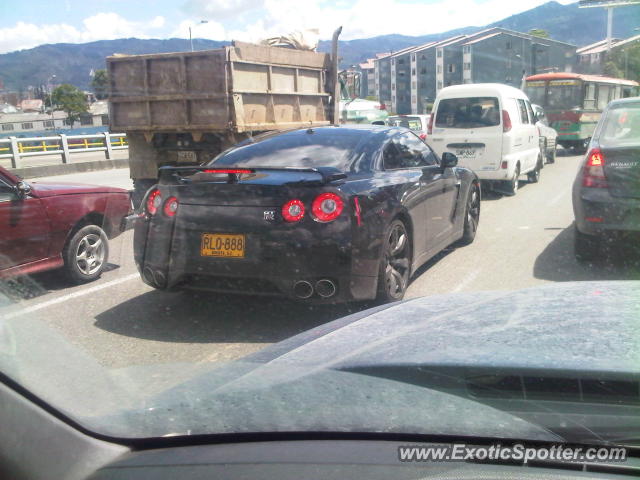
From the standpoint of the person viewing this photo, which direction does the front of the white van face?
facing away from the viewer and to the right of the viewer

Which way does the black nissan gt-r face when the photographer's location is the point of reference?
facing away from the viewer and to the right of the viewer

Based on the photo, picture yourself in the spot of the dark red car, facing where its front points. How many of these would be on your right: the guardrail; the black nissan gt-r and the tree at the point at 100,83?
1

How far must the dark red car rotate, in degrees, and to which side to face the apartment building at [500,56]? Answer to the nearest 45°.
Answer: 0° — it already faces it

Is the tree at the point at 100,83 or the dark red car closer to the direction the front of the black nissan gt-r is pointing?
the tree

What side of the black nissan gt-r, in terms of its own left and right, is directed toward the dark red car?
left

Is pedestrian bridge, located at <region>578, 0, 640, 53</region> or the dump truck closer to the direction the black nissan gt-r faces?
the pedestrian bridge

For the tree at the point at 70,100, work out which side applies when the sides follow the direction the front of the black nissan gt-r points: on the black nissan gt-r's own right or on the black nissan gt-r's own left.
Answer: on the black nissan gt-r's own left

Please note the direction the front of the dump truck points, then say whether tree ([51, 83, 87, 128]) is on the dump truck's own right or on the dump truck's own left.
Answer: on the dump truck's own left

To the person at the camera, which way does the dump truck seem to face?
facing away from the viewer and to the right of the viewer

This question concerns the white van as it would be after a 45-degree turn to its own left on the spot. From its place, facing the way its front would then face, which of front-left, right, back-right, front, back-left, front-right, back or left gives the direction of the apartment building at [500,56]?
front

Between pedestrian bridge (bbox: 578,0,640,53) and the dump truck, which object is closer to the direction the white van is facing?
the pedestrian bridge

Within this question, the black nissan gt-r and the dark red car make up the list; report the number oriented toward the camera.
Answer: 0
